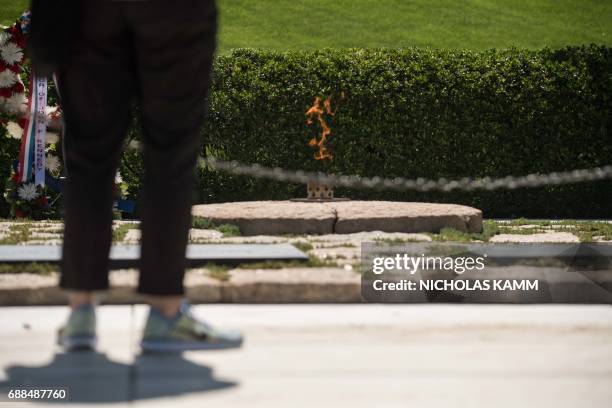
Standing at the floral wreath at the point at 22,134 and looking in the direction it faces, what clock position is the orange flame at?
The orange flame is roughly at 9 o'clock from the floral wreath.

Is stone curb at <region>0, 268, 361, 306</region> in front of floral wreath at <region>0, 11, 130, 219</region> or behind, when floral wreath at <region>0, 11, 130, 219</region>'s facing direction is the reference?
in front

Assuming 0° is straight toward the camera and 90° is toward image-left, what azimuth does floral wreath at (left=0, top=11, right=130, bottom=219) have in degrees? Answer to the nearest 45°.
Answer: approximately 0°

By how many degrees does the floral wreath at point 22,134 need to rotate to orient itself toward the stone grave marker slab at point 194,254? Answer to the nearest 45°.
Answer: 0° — it already faces it

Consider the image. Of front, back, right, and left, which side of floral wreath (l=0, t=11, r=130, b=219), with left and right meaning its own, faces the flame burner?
left

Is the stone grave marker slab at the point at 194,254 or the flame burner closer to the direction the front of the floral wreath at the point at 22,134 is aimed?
the stone grave marker slab

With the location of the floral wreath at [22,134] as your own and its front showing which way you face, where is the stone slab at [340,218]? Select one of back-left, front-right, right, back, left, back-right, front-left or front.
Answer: front-left
